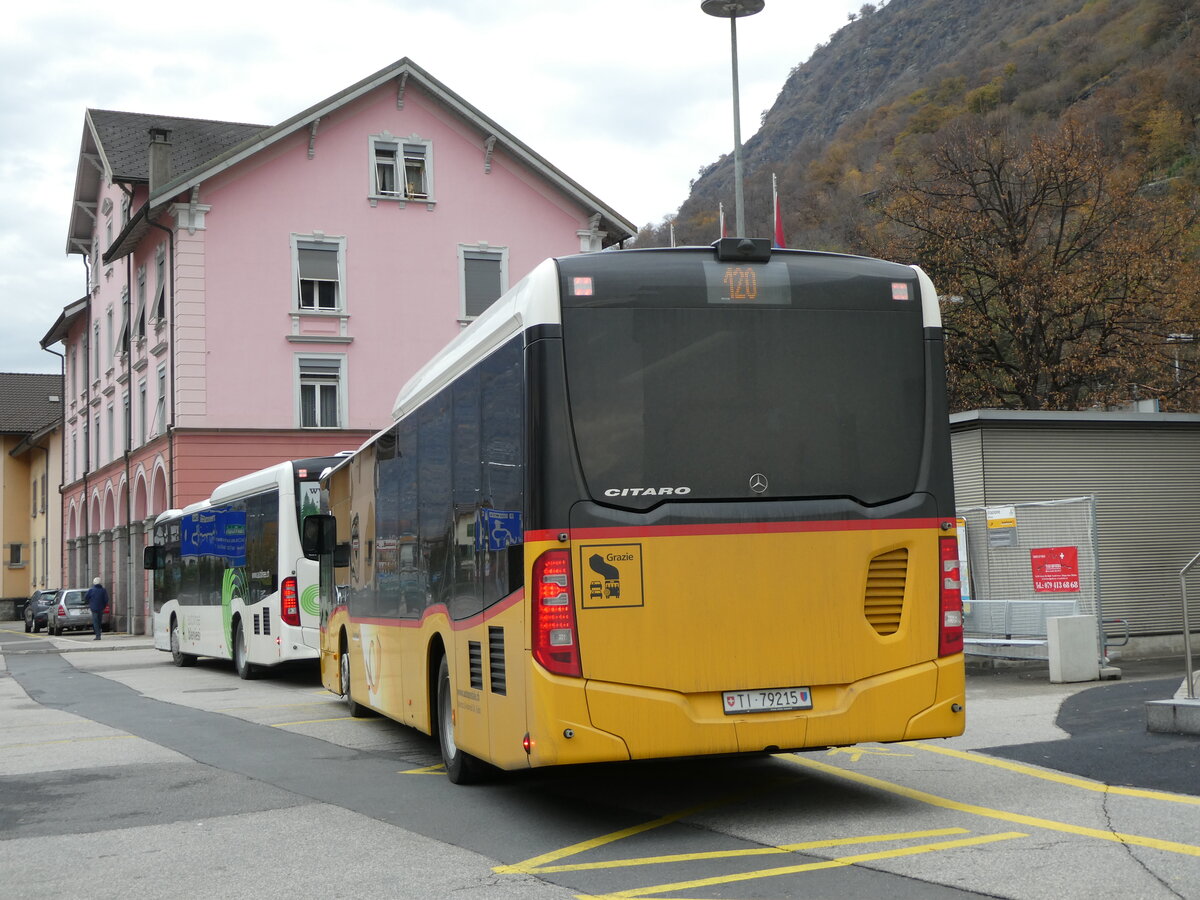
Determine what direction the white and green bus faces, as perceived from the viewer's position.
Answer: facing away from the viewer and to the left of the viewer

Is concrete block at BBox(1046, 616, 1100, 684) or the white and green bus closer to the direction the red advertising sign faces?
the concrete block

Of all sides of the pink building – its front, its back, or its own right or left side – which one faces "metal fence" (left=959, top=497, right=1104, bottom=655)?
left

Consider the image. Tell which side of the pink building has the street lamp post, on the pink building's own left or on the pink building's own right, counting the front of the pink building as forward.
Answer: on the pink building's own left

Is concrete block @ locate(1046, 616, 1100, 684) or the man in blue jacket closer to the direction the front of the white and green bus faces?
the man in blue jacket

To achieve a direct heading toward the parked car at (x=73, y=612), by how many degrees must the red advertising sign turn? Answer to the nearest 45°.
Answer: approximately 135° to its right

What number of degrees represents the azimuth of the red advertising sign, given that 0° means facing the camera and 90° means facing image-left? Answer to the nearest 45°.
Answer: approximately 0°

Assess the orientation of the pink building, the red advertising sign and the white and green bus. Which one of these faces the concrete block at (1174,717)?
the red advertising sign

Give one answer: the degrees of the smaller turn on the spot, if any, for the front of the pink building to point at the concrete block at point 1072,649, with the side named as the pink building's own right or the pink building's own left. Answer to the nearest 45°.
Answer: approximately 90° to the pink building's own left
